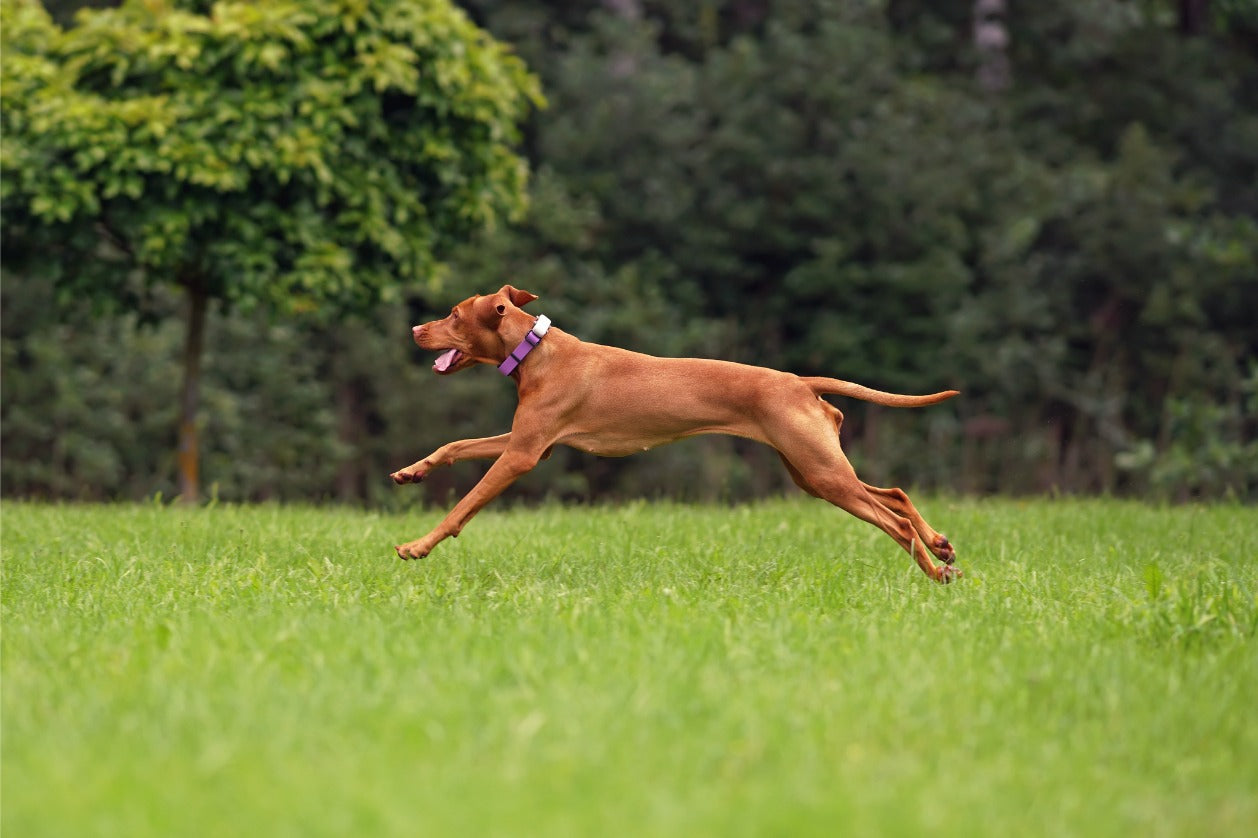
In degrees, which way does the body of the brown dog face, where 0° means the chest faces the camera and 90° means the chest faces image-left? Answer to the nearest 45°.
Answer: approximately 90°

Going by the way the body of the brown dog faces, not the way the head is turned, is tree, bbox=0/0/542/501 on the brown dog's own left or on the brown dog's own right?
on the brown dog's own right
